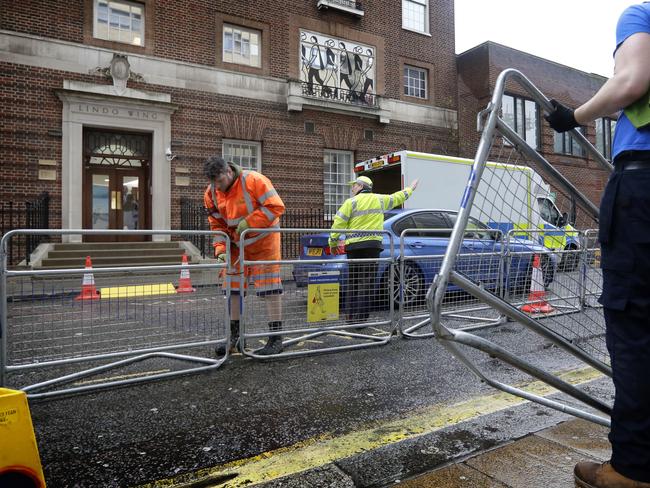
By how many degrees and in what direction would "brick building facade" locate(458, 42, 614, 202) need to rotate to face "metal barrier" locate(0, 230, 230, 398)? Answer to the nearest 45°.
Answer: approximately 45° to its right

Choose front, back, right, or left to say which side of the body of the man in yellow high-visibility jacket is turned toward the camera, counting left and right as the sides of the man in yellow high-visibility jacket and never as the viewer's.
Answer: back

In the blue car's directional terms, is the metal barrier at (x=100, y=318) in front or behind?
behind

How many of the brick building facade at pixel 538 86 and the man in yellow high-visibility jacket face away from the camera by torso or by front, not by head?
1

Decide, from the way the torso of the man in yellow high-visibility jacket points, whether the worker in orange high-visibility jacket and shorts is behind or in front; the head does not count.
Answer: behind

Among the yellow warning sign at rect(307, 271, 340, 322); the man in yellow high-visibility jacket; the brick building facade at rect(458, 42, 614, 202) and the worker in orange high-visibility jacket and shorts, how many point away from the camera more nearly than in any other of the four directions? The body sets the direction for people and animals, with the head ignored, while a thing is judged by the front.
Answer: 1

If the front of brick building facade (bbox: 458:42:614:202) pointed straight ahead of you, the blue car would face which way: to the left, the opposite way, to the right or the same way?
to the left

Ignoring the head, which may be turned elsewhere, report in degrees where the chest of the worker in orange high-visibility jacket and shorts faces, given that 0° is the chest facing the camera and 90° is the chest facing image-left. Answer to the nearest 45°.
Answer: approximately 45°

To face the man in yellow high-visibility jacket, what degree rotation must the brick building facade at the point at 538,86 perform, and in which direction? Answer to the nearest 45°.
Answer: approximately 45° to its right

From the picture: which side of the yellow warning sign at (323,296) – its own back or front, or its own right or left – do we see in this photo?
front

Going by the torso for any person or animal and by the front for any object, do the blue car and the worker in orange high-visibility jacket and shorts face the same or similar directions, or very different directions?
very different directions

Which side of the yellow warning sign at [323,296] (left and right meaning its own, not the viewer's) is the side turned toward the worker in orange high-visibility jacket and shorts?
right

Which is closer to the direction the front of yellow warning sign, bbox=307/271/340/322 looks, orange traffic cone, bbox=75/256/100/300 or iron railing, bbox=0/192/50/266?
the orange traffic cone

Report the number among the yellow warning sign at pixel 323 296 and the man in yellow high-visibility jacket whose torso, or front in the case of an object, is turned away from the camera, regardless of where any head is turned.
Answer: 1

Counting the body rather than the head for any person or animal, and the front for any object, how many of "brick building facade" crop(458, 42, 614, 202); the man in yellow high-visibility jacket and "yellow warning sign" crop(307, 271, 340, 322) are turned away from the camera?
1

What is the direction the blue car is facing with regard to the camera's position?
facing away from the viewer and to the right of the viewer

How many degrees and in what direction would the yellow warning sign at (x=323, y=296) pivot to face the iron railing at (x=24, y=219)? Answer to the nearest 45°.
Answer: approximately 135° to its right
